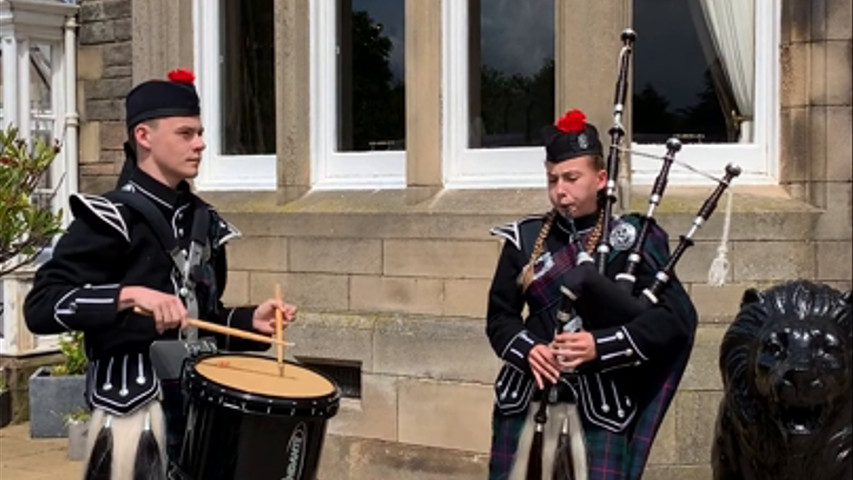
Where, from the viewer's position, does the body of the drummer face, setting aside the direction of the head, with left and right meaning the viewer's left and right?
facing the viewer and to the right of the viewer

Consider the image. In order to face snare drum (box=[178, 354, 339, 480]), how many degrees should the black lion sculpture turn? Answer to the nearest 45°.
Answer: approximately 90° to its right

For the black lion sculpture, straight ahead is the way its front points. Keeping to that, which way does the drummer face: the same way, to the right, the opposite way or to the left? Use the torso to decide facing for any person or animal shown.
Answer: to the left

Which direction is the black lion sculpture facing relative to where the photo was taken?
toward the camera

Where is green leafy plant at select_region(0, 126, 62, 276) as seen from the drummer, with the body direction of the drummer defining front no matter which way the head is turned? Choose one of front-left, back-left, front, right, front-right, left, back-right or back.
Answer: back-left

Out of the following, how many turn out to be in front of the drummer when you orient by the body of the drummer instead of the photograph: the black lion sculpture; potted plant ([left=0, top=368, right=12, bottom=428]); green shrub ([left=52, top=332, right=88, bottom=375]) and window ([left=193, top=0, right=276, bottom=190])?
1

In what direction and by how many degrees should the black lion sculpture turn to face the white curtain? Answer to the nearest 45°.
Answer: approximately 180°

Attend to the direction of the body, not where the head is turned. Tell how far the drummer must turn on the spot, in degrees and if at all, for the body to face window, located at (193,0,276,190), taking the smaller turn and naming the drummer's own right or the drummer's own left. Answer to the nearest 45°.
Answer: approximately 135° to the drummer's own left

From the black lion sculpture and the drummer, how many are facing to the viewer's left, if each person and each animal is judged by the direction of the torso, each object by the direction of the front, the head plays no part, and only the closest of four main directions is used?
0

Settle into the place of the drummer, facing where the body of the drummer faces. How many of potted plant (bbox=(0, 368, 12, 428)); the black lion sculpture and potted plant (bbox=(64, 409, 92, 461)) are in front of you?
1

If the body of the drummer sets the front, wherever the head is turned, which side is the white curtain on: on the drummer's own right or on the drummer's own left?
on the drummer's own left

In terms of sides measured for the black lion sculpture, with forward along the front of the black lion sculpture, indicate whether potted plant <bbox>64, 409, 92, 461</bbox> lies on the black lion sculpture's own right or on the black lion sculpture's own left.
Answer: on the black lion sculpture's own right

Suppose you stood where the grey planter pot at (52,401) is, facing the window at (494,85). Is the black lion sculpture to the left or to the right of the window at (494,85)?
right

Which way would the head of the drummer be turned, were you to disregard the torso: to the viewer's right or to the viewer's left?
to the viewer's right

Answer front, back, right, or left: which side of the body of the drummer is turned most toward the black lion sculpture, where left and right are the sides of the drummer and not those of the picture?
front
